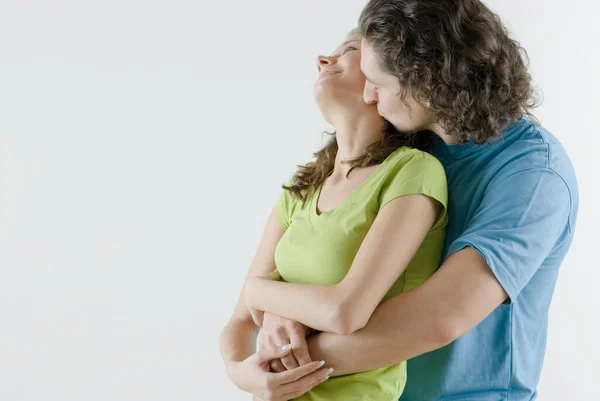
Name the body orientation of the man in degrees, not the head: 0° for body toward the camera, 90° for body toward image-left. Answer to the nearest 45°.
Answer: approximately 90°

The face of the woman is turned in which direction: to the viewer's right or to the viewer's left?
to the viewer's left

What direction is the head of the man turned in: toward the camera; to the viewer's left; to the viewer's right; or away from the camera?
to the viewer's left
